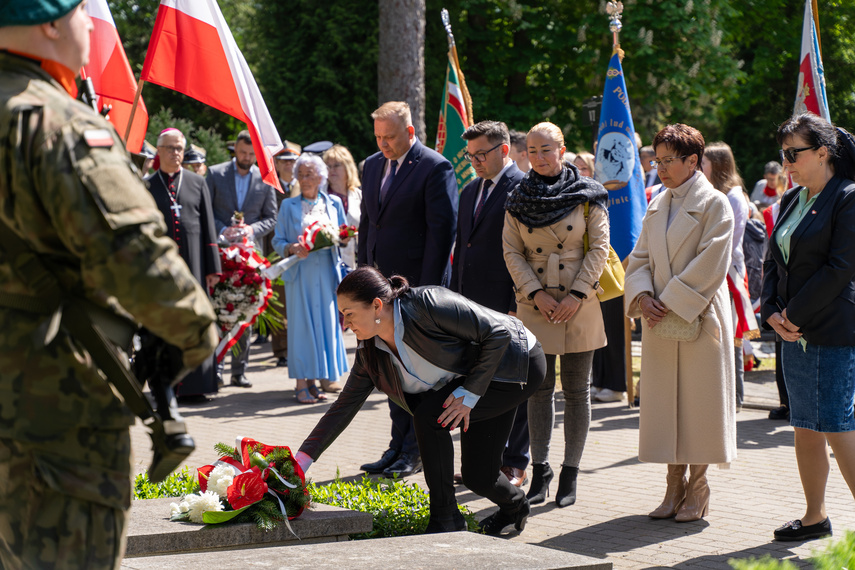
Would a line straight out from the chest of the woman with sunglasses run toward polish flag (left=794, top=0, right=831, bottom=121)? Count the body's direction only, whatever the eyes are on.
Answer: no

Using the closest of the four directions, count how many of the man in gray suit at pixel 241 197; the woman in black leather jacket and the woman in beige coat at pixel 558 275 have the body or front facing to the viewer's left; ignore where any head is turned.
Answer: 1

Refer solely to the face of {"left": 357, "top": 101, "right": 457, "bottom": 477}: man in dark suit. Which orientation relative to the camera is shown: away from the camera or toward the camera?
toward the camera

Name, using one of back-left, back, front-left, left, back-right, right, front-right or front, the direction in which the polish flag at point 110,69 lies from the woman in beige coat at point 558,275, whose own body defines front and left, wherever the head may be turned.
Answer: right

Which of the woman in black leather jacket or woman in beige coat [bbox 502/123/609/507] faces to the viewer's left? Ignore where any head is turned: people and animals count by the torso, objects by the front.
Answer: the woman in black leather jacket

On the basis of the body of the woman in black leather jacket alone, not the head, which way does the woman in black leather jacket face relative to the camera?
to the viewer's left

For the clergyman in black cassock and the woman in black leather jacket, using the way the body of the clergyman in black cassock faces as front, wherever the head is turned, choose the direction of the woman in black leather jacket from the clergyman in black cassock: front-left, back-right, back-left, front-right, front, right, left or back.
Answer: front

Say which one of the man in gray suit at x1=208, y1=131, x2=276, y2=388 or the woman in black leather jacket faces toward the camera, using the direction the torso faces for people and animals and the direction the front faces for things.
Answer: the man in gray suit

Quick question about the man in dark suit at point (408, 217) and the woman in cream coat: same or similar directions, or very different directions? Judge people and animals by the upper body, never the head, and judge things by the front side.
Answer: same or similar directions

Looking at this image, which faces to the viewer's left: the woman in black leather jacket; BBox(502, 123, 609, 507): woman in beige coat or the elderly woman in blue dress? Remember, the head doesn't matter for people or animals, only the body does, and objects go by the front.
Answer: the woman in black leather jacket

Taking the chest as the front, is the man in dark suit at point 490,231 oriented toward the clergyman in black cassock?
no

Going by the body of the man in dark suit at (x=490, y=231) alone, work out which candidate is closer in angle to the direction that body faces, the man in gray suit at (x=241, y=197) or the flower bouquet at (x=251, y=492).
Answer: the flower bouquet

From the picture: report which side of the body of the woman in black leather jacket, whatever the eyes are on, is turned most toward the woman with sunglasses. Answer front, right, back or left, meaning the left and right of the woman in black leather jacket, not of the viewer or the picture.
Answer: back

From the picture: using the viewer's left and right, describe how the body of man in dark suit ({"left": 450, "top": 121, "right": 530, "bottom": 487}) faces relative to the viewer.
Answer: facing the viewer and to the left of the viewer

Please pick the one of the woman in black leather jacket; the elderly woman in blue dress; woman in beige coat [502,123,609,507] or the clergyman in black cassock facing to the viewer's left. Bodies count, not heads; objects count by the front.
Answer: the woman in black leather jacket

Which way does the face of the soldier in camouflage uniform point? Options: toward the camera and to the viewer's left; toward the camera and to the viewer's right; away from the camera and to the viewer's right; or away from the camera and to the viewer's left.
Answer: away from the camera and to the viewer's right

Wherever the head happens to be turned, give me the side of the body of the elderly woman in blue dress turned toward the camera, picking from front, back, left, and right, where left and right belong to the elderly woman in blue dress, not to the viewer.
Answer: front

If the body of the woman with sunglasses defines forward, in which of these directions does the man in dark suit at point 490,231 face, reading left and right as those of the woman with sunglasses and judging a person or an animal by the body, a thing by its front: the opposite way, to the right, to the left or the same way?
the same way
